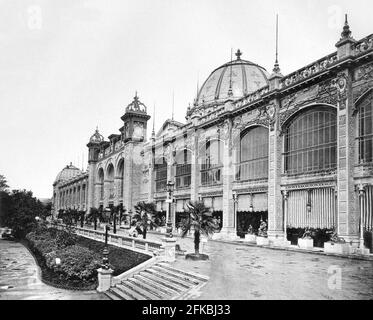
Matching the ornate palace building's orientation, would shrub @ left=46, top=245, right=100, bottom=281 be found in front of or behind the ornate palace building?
in front

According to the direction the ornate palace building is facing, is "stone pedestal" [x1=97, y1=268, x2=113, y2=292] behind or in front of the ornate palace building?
in front

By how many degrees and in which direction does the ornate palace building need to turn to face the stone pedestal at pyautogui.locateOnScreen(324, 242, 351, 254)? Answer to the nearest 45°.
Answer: approximately 45° to its left

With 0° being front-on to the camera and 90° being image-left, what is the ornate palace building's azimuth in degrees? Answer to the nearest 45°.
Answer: approximately 45°

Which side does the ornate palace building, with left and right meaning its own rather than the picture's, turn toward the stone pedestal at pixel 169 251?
front
